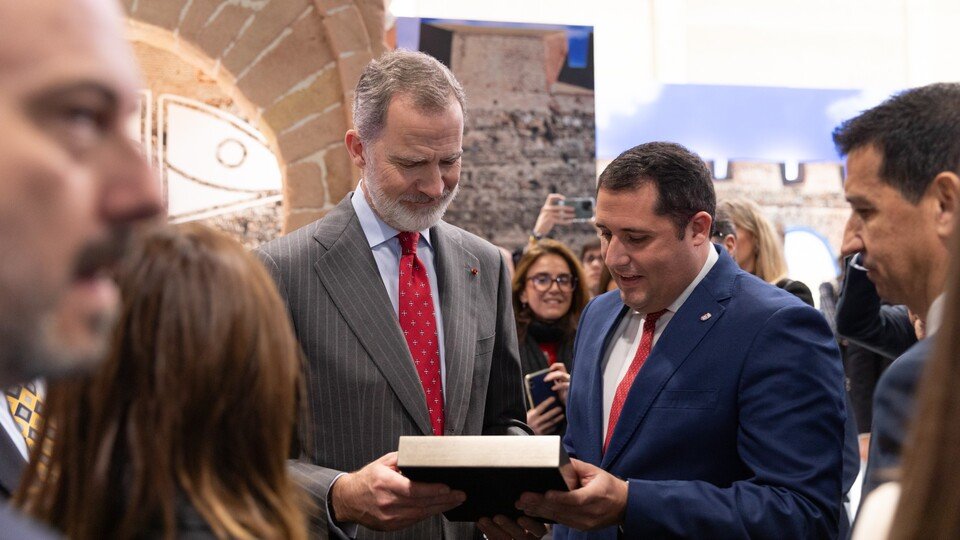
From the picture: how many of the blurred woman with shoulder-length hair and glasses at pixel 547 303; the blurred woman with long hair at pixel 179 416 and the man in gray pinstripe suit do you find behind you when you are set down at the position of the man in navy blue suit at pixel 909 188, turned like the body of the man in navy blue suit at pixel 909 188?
0

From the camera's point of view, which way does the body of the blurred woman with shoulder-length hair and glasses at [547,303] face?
toward the camera

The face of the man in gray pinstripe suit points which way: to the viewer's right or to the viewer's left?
to the viewer's right

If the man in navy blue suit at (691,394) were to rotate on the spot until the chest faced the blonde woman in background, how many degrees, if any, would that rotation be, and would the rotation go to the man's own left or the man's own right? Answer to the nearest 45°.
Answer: approximately 135° to the man's own right

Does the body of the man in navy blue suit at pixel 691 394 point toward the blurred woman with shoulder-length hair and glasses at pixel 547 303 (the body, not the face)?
no

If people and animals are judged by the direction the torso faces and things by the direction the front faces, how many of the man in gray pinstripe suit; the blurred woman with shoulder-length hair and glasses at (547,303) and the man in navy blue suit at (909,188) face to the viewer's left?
1

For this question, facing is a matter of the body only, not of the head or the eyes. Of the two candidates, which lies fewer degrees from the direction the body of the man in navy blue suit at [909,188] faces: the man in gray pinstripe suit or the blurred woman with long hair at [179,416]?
the man in gray pinstripe suit

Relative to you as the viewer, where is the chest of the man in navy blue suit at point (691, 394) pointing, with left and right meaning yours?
facing the viewer and to the left of the viewer

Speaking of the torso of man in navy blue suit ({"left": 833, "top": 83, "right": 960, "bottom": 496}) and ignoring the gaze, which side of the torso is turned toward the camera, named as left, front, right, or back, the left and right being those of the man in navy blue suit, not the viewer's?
left

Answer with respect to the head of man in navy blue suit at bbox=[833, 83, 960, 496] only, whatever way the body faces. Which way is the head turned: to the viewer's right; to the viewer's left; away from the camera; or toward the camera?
to the viewer's left

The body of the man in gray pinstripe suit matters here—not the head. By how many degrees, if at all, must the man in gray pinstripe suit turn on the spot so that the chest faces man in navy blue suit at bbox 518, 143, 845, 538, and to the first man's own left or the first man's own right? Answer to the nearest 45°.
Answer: approximately 45° to the first man's own left

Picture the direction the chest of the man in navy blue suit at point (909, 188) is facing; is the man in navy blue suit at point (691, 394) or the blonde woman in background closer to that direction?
the man in navy blue suit

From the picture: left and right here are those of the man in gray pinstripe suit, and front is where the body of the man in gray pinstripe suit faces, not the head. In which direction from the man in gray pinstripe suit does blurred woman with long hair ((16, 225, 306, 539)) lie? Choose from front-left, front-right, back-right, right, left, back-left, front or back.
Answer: front-right

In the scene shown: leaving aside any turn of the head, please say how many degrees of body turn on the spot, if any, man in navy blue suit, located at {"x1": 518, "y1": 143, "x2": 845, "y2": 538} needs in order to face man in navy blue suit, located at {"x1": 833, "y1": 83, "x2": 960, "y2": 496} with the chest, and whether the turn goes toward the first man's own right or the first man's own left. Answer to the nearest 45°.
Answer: approximately 90° to the first man's own left

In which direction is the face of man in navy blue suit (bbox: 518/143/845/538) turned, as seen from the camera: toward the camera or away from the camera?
toward the camera

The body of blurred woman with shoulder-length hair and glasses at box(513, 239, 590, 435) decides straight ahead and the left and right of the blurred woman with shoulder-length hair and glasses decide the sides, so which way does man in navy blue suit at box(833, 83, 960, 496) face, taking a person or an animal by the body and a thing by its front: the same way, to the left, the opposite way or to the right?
to the right

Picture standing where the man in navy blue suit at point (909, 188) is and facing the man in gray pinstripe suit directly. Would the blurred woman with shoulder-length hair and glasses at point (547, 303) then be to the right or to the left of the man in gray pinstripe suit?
right
